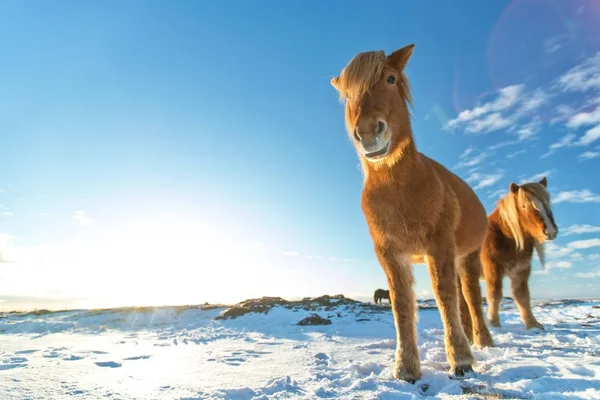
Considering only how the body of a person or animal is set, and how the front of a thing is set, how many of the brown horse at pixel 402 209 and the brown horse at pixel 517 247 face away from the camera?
0

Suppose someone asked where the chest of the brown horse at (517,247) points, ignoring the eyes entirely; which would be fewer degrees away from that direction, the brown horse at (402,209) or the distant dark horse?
the brown horse

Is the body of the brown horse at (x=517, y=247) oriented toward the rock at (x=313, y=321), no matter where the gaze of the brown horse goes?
no

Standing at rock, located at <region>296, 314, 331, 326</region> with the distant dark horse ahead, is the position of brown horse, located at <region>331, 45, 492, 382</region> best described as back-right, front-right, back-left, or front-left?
back-right

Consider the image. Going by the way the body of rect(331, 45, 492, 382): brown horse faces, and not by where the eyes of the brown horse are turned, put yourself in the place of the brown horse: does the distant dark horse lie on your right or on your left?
on your right

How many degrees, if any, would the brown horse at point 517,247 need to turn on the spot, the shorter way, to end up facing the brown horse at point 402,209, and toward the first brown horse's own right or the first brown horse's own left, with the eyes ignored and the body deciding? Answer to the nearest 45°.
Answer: approximately 45° to the first brown horse's own right

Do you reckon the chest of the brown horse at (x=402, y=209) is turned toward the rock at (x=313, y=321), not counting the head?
no

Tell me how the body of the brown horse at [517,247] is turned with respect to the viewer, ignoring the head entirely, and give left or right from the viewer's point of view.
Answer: facing the viewer and to the right of the viewer

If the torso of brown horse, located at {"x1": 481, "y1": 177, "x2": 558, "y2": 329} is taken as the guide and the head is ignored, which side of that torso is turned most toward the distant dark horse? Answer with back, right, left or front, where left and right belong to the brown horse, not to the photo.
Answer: back

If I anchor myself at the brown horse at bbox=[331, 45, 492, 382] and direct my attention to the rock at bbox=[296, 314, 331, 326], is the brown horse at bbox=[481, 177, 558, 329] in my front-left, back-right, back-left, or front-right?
front-right

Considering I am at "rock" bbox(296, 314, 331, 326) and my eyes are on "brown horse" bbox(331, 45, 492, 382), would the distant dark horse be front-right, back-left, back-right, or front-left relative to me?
back-left

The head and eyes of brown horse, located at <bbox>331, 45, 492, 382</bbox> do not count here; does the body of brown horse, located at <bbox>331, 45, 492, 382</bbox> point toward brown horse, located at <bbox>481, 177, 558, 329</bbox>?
no

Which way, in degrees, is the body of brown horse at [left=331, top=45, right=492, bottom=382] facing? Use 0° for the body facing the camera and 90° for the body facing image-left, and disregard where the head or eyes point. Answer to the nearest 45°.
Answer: approximately 45°
